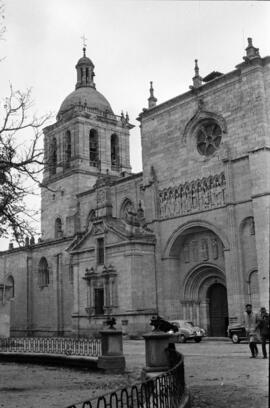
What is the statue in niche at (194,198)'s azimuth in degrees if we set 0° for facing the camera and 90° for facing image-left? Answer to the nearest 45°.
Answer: approximately 45°

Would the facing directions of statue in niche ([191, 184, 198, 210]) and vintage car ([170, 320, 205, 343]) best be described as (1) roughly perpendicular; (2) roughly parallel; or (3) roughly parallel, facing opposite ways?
roughly perpendicular

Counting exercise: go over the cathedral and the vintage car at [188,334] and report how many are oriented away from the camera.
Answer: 0

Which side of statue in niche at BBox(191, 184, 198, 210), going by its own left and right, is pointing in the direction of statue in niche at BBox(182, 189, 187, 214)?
right

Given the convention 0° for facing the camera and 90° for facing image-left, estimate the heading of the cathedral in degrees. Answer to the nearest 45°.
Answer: approximately 45°

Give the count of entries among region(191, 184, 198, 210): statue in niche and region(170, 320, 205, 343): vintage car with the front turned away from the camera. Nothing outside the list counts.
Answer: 0

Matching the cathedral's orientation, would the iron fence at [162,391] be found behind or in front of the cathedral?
in front
